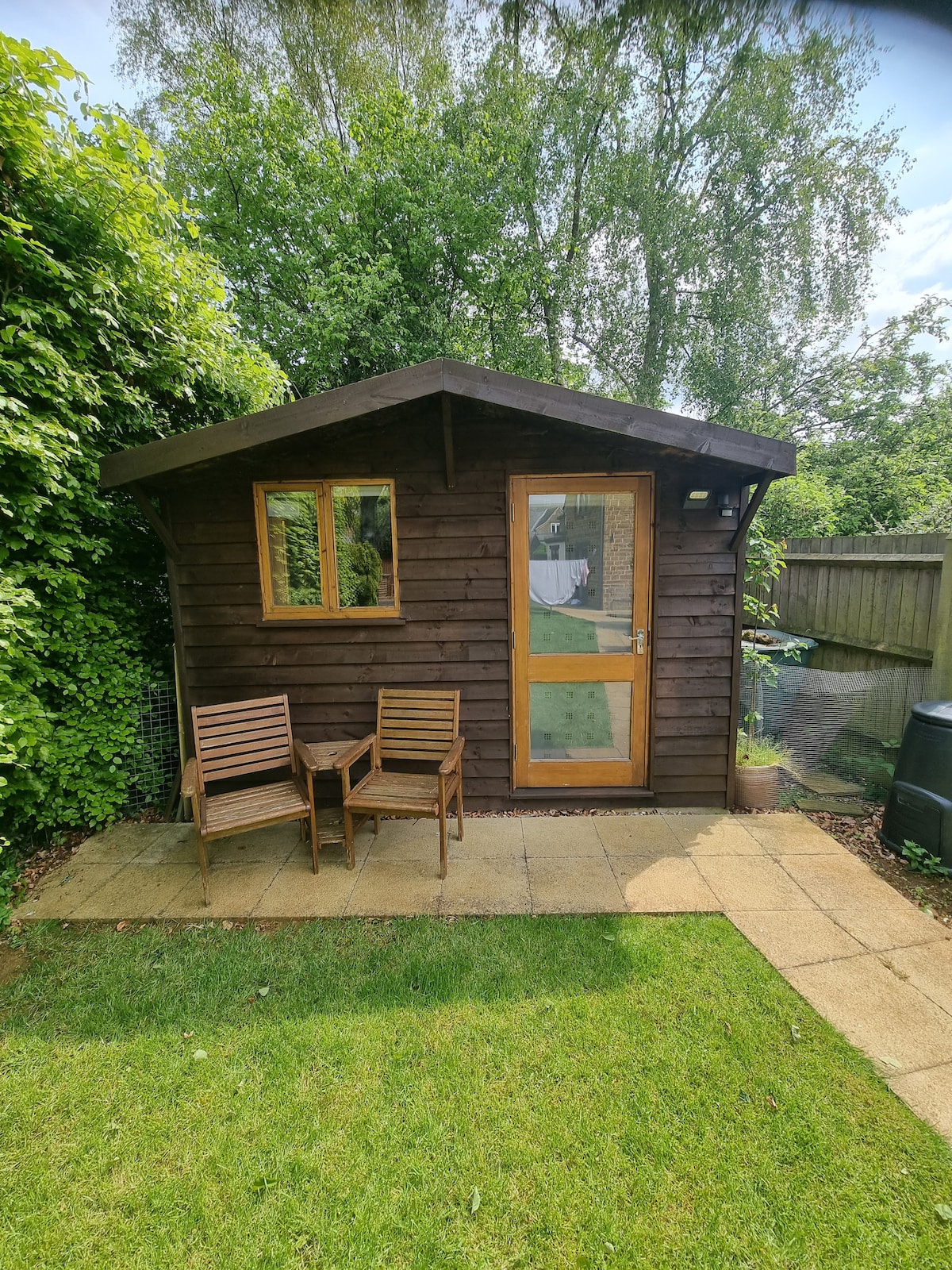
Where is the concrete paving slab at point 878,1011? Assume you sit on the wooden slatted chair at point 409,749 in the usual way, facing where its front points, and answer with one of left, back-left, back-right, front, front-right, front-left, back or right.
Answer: left

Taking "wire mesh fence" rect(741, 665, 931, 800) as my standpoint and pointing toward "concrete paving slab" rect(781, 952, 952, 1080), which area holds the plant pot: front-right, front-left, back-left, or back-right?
front-right

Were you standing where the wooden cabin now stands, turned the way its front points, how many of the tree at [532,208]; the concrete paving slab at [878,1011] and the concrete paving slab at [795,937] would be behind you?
1

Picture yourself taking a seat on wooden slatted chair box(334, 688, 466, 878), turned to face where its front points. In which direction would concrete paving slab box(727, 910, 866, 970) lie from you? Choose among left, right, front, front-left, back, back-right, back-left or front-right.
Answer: left

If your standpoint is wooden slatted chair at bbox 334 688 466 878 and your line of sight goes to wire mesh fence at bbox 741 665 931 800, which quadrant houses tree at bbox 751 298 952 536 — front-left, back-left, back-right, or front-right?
front-left

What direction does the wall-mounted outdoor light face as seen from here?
toward the camera

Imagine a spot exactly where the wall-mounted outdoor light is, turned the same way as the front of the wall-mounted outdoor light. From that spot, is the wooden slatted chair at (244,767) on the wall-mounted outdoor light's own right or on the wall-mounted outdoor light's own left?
on the wall-mounted outdoor light's own right

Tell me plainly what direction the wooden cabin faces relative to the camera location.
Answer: facing the viewer

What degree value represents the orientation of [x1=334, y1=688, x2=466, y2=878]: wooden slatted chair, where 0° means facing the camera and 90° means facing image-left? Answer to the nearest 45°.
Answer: approximately 45°

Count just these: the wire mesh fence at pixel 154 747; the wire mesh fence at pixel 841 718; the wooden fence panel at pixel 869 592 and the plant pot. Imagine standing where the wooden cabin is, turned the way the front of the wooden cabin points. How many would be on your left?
3

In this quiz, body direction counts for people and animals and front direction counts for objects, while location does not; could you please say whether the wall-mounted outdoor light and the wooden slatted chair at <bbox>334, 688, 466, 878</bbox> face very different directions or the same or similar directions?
same or similar directions

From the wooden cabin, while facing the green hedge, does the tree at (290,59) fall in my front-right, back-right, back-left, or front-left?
front-right

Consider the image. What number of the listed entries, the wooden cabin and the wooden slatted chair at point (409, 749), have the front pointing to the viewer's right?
0

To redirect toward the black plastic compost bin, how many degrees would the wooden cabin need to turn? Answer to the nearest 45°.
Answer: approximately 90° to its left

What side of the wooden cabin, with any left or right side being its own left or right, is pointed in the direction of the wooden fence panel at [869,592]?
left
